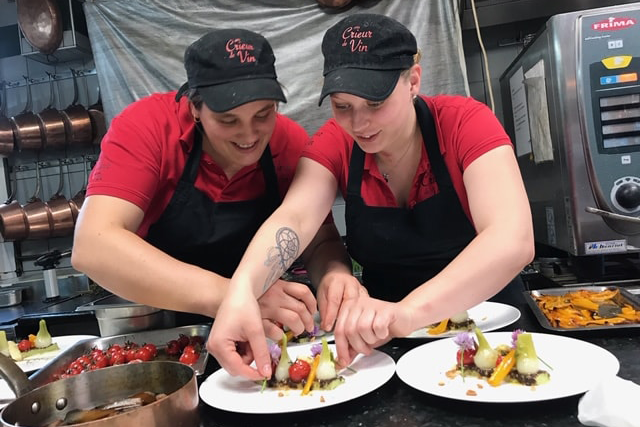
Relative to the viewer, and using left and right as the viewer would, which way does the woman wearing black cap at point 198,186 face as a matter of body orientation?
facing the viewer and to the right of the viewer

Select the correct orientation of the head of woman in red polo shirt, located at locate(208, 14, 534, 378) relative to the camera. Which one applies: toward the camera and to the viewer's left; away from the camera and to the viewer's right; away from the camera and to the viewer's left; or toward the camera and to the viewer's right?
toward the camera and to the viewer's left

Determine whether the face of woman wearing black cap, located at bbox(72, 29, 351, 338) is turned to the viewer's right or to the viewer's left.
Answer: to the viewer's right

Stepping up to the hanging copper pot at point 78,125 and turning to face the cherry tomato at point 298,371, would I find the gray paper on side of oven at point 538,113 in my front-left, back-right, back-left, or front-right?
front-left

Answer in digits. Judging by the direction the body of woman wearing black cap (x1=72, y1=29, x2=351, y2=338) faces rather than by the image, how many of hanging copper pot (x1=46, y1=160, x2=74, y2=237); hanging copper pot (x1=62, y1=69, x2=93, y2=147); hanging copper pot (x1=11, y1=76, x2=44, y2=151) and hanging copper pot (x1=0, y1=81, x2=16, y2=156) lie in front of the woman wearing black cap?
0

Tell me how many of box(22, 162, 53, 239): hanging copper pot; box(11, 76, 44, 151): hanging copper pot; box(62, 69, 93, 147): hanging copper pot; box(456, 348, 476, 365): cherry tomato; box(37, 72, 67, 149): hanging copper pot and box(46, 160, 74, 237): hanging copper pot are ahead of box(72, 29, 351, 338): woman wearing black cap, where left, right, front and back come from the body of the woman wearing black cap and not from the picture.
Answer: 1

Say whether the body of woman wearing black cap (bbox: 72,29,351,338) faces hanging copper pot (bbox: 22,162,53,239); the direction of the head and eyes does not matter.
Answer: no

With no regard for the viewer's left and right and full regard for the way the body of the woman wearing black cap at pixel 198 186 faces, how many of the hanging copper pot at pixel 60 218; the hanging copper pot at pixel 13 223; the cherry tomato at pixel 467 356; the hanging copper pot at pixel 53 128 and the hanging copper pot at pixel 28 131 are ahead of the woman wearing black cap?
1
